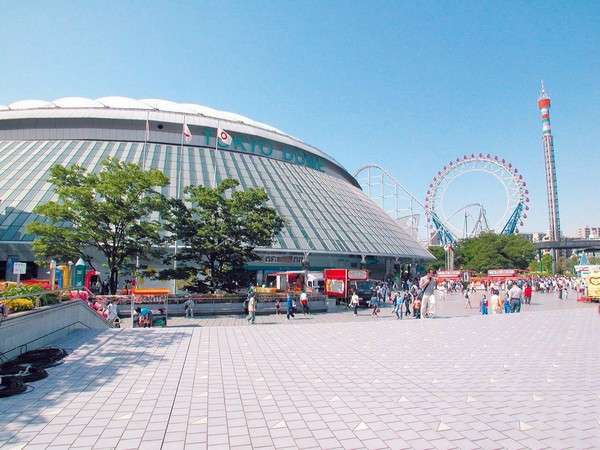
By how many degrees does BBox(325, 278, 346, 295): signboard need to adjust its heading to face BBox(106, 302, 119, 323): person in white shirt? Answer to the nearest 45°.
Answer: approximately 45° to its right

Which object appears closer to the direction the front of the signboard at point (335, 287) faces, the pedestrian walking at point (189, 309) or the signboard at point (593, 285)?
the pedestrian walking

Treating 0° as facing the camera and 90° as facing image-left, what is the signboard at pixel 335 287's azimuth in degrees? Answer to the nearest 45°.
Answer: approximately 0°

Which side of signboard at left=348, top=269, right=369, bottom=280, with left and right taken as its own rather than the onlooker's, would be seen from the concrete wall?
front

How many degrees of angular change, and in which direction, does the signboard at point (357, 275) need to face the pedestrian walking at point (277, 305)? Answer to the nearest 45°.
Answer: approximately 45° to its right

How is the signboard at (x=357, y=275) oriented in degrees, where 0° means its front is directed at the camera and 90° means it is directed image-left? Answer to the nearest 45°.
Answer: approximately 0°

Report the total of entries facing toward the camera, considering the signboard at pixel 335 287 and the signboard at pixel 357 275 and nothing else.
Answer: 2

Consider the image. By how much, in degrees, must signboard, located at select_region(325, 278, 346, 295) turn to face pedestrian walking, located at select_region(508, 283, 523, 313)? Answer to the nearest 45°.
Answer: approximately 45° to its left

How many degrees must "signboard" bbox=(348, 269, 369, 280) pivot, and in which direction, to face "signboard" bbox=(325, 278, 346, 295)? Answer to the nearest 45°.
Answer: approximately 90° to its right
